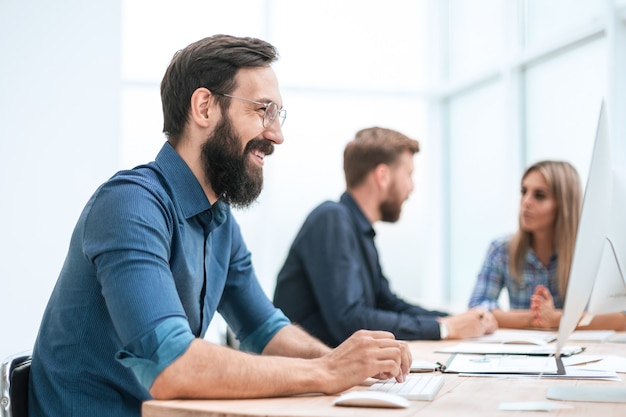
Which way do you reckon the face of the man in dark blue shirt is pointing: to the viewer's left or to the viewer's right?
to the viewer's right

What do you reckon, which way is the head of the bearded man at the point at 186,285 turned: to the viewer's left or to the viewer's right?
to the viewer's right

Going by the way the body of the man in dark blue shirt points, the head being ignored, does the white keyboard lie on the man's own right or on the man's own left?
on the man's own right

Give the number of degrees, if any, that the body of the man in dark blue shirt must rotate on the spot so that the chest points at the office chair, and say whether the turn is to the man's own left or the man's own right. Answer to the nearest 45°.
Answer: approximately 135° to the man's own right

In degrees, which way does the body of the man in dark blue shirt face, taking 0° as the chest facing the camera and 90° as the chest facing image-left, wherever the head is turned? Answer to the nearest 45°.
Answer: approximately 270°

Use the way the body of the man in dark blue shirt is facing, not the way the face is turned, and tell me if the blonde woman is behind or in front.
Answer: in front

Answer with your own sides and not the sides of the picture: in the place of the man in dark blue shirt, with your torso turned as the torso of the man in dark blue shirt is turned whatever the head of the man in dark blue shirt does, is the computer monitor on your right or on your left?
on your right

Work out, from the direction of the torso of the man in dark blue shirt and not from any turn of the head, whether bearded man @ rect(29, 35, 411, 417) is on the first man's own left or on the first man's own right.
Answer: on the first man's own right

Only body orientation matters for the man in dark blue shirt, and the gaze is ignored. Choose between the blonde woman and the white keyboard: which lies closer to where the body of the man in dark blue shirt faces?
the blonde woman

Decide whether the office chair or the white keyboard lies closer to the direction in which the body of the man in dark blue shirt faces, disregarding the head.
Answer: the white keyboard

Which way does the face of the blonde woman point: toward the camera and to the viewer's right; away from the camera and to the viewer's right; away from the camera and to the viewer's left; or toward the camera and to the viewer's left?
toward the camera and to the viewer's left
